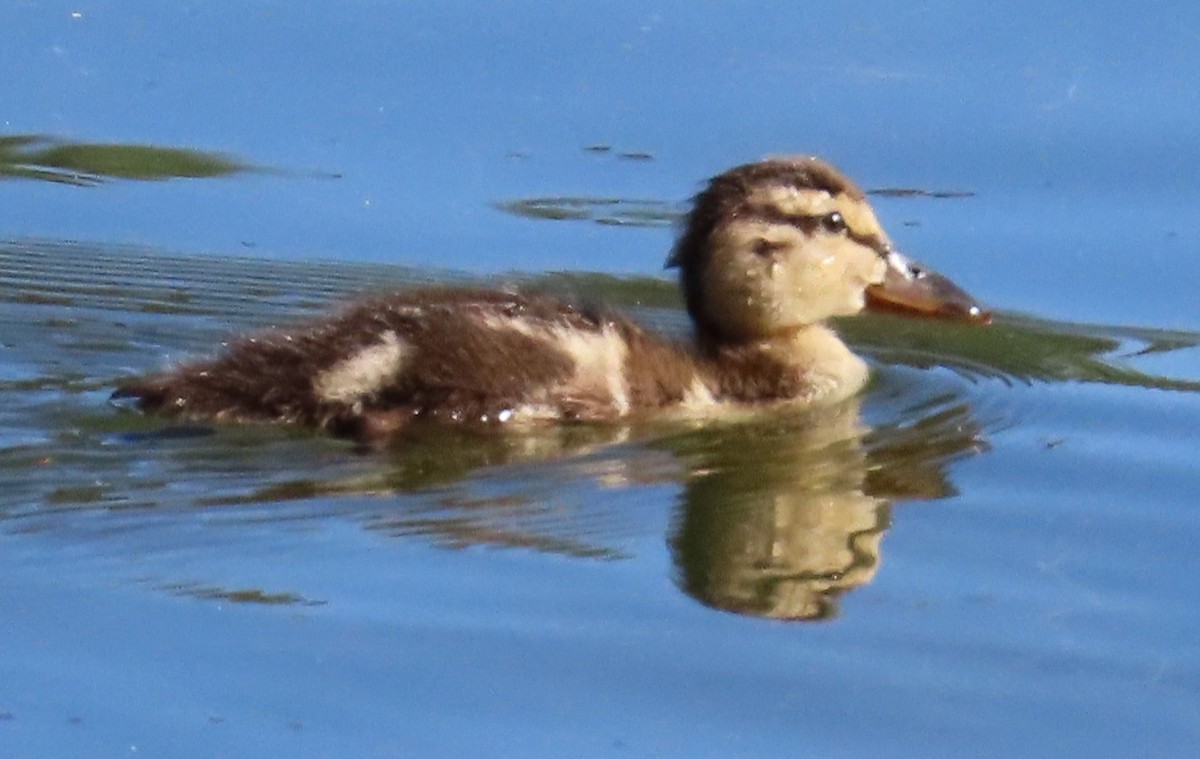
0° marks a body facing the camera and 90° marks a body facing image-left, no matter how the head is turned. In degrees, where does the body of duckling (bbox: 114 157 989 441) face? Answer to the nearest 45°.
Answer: approximately 270°
